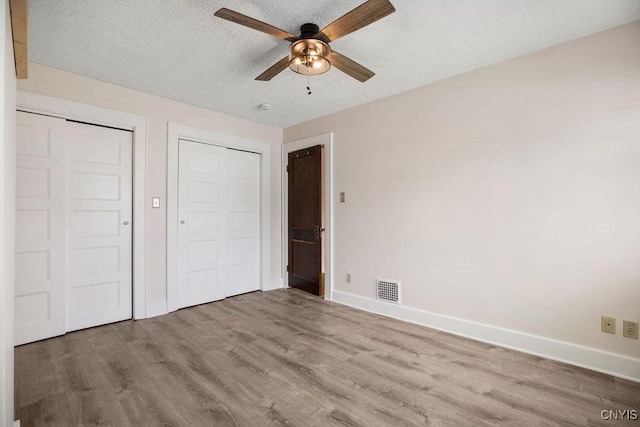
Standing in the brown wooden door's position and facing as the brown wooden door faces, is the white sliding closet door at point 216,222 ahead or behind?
ahead

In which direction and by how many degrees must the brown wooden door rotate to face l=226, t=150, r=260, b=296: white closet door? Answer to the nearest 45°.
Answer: approximately 45° to its right

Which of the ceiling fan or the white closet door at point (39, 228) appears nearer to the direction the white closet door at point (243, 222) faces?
the ceiling fan

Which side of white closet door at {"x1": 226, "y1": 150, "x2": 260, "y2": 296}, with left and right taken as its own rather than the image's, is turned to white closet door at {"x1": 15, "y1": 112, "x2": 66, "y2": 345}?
right

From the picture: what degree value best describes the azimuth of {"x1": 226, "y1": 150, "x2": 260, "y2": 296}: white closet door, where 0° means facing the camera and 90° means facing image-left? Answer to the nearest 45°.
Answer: approximately 315°

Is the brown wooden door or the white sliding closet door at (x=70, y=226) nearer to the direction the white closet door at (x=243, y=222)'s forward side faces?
the brown wooden door

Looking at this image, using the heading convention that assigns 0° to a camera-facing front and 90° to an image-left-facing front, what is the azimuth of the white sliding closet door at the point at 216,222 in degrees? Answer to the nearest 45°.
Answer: approximately 315°

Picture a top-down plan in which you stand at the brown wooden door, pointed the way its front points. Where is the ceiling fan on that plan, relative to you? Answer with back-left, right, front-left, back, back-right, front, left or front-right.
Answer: front-left

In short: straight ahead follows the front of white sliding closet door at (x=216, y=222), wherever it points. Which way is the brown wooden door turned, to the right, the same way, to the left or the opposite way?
to the right

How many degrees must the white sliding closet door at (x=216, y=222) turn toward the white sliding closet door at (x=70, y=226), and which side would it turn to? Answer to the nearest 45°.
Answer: approximately 90° to its right

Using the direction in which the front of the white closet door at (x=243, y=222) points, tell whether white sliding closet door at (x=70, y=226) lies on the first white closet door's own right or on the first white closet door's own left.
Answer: on the first white closet door's own right

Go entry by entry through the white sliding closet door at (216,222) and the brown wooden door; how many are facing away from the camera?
0

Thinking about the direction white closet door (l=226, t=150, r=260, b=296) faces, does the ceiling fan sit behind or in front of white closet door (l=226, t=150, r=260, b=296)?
in front
